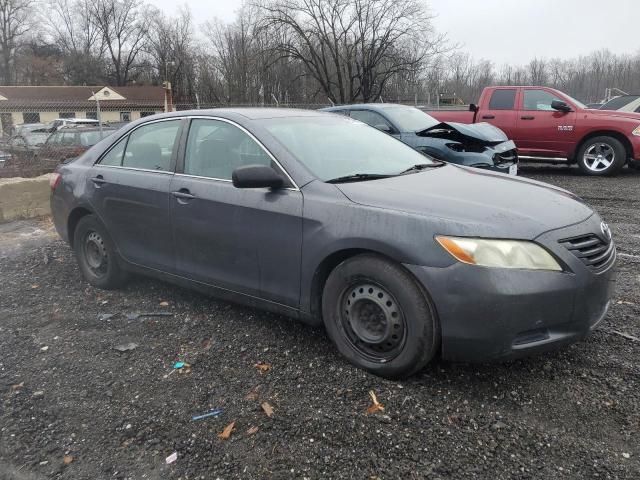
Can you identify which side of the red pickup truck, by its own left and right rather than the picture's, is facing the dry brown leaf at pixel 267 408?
right

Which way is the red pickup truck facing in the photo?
to the viewer's right

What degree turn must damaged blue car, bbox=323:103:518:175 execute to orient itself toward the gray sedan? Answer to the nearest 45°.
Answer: approximately 45° to its right

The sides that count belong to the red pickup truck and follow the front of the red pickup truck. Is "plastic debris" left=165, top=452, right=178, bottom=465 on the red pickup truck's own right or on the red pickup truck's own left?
on the red pickup truck's own right

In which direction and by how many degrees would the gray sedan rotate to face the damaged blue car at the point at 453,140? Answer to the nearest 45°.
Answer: approximately 135° to its left

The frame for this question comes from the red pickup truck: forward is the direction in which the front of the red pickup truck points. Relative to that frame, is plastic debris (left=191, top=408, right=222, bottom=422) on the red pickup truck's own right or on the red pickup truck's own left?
on the red pickup truck's own right

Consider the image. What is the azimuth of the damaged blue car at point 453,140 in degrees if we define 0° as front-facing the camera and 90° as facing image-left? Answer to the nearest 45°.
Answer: approximately 315°

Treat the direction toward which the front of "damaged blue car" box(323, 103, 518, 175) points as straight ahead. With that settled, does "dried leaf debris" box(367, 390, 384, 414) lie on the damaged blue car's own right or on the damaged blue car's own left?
on the damaged blue car's own right
